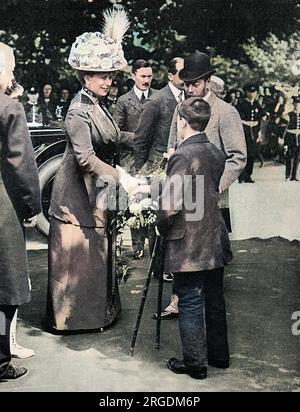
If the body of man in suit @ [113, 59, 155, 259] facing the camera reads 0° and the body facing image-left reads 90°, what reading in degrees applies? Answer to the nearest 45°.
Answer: approximately 315°

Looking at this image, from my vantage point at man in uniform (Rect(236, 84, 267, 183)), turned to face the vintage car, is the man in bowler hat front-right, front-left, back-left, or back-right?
front-left

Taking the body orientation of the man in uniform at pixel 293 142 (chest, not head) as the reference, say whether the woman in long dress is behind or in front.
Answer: in front

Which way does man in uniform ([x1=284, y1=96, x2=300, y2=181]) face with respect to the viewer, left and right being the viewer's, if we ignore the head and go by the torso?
facing the viewer

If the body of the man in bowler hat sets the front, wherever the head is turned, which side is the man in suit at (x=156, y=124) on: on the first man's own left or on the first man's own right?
on the first man's own right

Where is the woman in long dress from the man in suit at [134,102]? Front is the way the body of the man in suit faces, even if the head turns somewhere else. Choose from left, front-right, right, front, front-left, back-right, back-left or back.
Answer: front-right

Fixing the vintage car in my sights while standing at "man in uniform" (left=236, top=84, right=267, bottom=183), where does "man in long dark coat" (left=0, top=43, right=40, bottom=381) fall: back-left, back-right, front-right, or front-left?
front-left

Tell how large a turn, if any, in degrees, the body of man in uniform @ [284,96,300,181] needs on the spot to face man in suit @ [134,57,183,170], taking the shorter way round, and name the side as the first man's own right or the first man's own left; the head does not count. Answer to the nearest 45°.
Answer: approximately 45° to the first man's own right

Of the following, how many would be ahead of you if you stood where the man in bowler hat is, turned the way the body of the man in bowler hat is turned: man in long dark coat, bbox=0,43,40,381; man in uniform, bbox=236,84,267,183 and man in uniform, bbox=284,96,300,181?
1

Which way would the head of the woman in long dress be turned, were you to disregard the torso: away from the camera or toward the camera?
toward the camera

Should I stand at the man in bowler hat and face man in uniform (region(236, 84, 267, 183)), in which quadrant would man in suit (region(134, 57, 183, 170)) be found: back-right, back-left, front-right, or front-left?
front-left

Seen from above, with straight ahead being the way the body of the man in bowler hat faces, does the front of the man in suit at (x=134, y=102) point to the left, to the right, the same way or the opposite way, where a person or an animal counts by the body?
to the left

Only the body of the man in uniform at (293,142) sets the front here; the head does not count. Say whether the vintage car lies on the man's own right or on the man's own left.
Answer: on the man's own right
